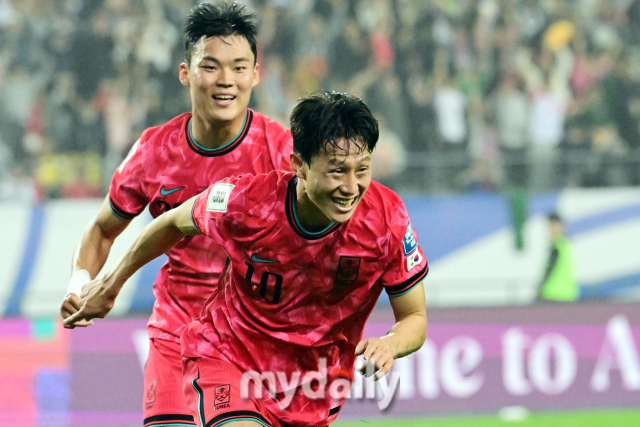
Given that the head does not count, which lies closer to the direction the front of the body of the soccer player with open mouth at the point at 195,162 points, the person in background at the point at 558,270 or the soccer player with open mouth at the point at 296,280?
the soccer player with open mouth

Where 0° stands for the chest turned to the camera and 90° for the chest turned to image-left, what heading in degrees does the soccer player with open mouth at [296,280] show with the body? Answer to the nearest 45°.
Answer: approximately 315°

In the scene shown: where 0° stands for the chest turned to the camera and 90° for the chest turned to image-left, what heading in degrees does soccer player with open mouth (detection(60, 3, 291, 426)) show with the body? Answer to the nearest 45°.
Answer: approximately 0°

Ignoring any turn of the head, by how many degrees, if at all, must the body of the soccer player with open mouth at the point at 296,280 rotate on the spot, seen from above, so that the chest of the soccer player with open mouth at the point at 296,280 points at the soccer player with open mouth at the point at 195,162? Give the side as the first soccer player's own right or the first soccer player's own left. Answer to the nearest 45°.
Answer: approximately 180°

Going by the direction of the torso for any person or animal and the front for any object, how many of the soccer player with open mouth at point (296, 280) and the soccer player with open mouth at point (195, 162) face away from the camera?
0

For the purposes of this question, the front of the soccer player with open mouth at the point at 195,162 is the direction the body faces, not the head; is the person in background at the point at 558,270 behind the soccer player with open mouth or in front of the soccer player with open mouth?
behind

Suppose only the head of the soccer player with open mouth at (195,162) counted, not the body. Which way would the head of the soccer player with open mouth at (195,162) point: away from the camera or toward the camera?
toward the camera

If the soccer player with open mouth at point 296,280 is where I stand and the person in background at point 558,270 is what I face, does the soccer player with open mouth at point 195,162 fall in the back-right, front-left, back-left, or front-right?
front-left

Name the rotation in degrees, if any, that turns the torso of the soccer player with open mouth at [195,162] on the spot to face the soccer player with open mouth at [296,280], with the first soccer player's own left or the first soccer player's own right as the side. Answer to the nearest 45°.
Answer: approximately 45° to the first soccer player's own left

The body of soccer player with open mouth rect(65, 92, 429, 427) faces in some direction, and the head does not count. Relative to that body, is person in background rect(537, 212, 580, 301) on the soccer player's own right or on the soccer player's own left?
on the soccer player's own left

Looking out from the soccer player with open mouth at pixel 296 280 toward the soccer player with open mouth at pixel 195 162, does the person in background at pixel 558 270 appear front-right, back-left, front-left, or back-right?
front-right

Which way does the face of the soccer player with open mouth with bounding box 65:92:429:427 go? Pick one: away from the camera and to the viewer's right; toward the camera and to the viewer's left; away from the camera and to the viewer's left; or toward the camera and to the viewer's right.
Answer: toward the camera and to the viewer's right

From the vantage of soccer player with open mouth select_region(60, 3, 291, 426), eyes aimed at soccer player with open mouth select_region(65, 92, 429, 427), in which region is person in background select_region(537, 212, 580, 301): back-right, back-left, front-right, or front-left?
back-left
